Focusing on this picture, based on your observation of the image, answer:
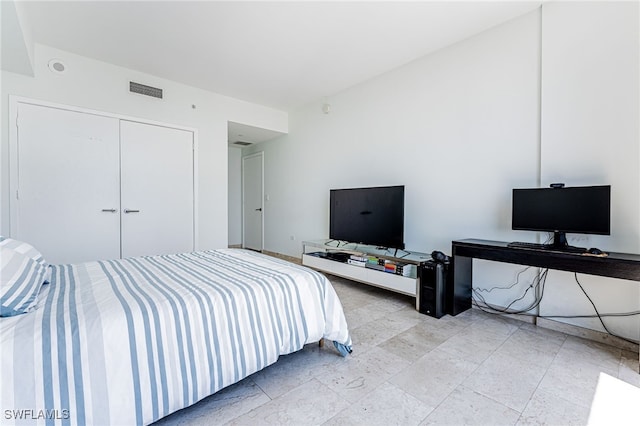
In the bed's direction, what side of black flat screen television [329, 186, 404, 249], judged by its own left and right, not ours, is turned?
front

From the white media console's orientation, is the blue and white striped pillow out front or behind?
out front

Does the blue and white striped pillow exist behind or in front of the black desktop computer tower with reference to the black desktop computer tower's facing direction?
in front

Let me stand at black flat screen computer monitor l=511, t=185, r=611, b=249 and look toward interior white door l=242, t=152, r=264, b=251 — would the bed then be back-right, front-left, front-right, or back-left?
front-left

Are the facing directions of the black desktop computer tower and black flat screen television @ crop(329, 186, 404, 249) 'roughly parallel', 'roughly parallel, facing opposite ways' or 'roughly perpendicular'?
roughly parallel

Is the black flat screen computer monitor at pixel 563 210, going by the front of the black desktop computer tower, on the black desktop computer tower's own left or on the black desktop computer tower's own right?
on the black desktop computer tower's own left

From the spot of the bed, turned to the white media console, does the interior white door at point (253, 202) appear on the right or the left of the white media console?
left

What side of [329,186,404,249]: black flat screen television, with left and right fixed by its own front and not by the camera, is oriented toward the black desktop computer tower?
left

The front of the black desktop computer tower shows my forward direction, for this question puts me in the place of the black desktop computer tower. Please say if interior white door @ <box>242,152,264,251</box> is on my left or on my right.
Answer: on my right

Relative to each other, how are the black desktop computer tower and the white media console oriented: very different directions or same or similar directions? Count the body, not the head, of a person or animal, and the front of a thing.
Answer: same or similar directions

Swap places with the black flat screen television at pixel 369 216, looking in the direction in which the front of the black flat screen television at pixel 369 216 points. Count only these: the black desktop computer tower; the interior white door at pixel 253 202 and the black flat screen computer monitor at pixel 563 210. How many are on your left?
2

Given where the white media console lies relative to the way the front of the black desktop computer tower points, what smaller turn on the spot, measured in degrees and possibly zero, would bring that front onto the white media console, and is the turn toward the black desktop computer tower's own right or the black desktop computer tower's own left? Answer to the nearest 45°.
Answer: approximately 90° to the black desktop computer tower's own right

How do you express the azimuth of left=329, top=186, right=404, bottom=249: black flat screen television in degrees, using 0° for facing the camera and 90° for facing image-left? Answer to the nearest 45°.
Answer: approximately 45°

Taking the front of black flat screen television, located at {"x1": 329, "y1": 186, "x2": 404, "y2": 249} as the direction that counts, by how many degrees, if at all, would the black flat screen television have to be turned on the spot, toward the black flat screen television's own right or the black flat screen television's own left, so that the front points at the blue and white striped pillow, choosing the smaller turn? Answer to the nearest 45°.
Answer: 0° — it already faces it

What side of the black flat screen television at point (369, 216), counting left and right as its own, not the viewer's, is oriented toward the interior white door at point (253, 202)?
right

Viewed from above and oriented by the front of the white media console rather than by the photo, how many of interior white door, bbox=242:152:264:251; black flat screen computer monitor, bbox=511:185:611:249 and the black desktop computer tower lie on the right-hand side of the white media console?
1

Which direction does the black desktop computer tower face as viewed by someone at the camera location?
facing the viewer and to the left of the viewer

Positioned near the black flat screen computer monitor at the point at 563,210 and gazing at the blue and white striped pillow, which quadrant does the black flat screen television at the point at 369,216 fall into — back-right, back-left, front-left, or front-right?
front-right
